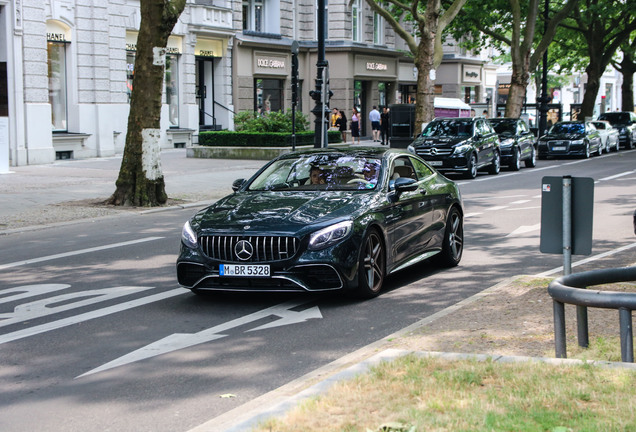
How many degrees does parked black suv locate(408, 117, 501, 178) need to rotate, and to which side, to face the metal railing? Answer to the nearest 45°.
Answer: approximately 45° to its left

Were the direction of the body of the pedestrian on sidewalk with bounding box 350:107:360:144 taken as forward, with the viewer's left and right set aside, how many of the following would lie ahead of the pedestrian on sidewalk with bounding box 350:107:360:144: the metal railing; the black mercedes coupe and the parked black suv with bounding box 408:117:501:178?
3

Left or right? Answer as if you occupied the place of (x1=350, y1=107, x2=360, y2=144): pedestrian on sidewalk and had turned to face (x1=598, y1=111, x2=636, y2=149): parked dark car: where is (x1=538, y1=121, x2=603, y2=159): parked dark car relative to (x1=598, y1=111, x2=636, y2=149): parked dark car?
right

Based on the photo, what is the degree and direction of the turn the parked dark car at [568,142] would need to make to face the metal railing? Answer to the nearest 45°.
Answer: approximately 45° to its left

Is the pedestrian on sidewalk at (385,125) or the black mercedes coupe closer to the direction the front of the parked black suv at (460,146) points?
the black mercedes coupe

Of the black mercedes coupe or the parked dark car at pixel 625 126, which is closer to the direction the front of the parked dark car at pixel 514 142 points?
the black mercedes coupe

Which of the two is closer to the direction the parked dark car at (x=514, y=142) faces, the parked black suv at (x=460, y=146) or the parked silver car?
the parked black suv

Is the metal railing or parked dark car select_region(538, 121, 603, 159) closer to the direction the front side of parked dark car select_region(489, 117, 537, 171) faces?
the metal railing

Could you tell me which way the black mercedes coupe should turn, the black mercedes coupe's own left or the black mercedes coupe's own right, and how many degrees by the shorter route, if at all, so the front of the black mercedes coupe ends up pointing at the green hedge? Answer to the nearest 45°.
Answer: approximately 135° to the black mercedes coupe's own right

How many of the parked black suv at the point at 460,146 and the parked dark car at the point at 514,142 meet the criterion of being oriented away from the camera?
0

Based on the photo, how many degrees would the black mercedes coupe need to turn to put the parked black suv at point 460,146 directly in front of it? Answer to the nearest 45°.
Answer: approximately 135° to its right
